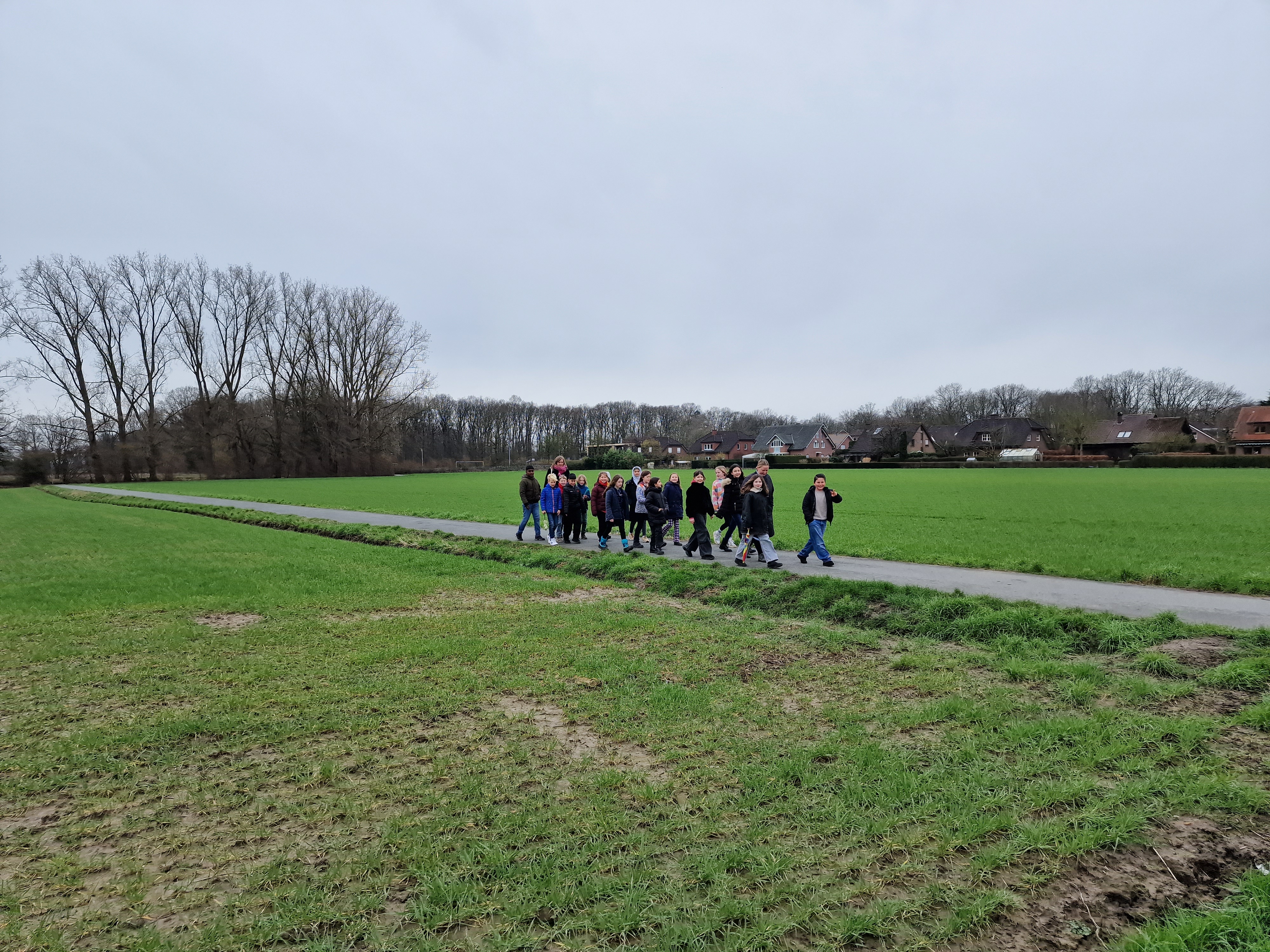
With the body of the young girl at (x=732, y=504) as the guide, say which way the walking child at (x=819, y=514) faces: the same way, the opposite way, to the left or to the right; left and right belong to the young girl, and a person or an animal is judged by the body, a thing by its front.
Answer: the same way

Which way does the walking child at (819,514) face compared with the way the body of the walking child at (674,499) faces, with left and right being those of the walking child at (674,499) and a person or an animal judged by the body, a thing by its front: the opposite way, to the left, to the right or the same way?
the same way

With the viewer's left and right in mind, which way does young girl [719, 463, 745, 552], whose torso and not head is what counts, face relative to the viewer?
facing the viewer and to the right of the viewer

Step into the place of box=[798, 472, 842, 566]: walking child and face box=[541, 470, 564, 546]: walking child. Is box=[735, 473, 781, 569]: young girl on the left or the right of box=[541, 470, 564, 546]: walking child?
left

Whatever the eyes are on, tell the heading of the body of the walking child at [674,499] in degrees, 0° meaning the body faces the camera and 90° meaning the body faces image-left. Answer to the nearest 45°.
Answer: approximately 315°

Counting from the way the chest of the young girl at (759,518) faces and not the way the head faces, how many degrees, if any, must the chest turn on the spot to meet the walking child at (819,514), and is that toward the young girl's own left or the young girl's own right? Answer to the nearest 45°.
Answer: approximately 45° to the young girl's own left

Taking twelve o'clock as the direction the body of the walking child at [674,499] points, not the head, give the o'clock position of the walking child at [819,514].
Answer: the walking child at [819,514] is roughly at 12 o'clock from the walking child at [674,499].

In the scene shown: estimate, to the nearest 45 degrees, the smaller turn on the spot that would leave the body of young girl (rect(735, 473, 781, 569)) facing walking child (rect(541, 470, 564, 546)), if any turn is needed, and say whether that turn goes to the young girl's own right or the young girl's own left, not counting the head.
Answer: approximately 180°

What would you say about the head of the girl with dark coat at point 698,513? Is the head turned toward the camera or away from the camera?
toward the camera

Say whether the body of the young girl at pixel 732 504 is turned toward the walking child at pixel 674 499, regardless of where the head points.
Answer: no

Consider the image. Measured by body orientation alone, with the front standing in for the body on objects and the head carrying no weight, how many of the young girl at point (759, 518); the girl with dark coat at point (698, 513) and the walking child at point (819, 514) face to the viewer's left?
0

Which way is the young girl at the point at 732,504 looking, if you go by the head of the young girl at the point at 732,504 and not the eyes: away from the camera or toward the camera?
toward the camera

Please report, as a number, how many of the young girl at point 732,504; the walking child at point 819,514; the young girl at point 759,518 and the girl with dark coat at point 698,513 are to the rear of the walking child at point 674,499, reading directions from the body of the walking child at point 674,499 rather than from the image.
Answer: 0

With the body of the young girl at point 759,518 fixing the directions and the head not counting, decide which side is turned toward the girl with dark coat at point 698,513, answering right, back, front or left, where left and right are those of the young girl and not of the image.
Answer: back

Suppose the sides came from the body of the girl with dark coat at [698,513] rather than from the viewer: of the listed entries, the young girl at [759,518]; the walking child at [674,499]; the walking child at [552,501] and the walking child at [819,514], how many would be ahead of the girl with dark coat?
2

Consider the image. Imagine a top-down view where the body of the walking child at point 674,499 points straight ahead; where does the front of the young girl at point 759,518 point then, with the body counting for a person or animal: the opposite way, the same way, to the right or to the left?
the same way
